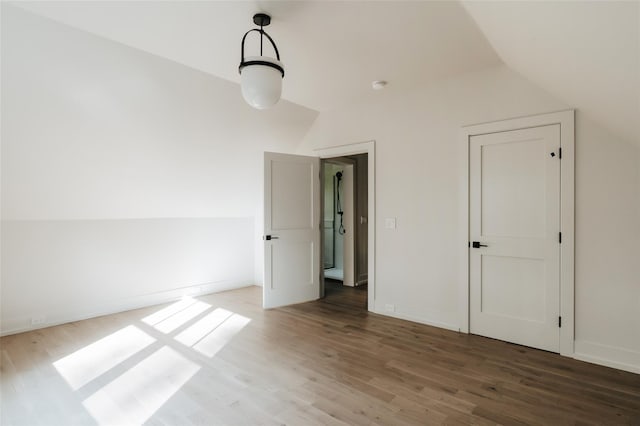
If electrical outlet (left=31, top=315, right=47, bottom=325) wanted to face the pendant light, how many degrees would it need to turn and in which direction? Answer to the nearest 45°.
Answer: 0° — it already faces it

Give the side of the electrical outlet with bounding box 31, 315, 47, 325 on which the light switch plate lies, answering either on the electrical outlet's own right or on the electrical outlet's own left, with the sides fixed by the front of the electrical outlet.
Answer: on the electrical outlet's own left

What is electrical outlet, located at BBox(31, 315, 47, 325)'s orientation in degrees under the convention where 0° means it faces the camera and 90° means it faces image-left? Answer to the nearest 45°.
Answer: approximately 0°

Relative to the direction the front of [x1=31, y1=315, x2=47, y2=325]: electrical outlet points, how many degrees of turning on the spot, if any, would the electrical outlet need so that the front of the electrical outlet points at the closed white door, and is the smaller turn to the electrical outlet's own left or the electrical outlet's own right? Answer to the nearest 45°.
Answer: approximately 45° to the electrical outlet's own left

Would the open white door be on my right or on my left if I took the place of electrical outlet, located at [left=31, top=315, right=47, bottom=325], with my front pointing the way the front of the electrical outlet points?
on my left
